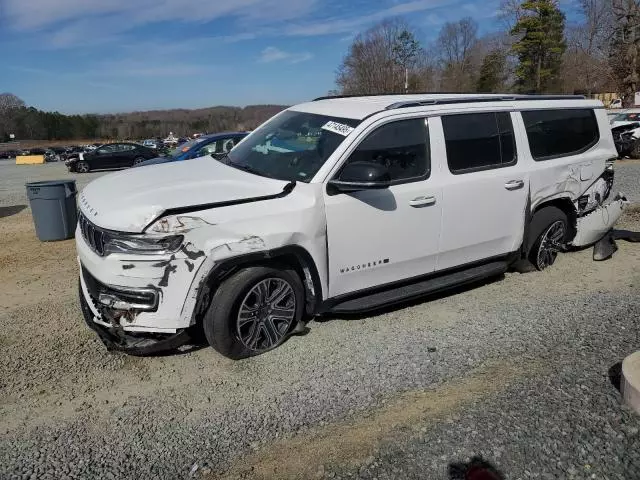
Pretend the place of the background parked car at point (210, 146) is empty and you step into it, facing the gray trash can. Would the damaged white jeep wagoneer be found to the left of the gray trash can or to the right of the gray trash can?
left

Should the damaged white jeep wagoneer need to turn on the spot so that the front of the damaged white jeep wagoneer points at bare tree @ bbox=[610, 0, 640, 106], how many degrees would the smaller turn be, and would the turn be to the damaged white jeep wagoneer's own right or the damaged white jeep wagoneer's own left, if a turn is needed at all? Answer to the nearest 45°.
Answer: approximately 180°

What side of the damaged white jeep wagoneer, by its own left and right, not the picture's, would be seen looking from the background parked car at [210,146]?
right

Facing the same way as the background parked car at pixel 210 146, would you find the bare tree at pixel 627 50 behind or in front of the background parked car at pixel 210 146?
behind

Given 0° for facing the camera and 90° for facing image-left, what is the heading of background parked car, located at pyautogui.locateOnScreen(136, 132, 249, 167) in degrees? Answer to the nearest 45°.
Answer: approximately 45°

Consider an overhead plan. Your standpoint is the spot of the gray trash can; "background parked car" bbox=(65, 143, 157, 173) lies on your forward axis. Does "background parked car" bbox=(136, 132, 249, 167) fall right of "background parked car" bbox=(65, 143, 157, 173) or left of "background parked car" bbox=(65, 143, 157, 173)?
right

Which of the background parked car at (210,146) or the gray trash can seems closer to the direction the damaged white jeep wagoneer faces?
the gray trash can

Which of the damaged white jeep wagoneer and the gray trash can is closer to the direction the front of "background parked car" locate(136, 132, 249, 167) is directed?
the gray trash can
